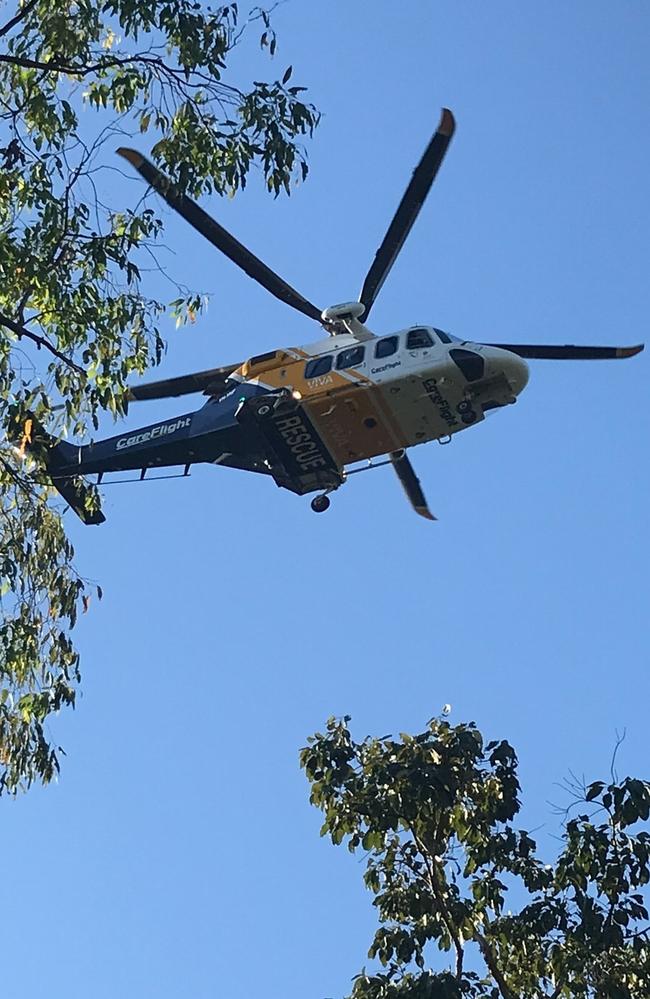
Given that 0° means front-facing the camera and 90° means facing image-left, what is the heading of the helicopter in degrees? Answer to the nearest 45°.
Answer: approximately 270°
